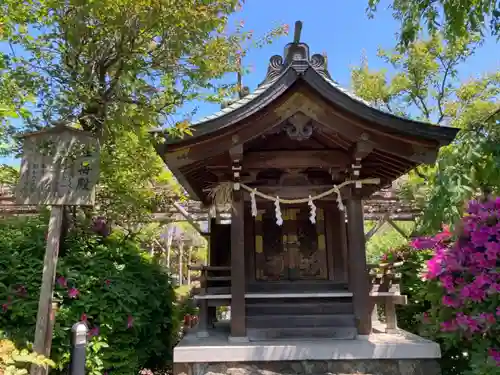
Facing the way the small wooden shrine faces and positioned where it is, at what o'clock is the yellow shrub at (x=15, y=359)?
The yellow shrub is roughly at 2 o'clock from the small wooden shrine.

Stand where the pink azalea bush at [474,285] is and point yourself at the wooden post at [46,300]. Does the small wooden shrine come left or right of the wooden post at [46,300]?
right

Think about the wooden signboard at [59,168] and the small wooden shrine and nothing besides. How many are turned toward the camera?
2

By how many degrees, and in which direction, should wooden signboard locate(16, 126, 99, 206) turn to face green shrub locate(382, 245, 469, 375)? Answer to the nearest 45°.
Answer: approximately 90° to its left

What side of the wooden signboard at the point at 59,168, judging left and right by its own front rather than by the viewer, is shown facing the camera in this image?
front

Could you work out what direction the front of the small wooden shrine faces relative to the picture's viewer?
facing the viewer

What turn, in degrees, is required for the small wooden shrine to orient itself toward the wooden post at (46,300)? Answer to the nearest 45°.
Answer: approximately 45° to its right

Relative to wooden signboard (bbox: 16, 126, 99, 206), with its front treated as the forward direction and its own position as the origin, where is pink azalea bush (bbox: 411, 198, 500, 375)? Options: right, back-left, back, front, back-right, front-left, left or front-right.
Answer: front-left
